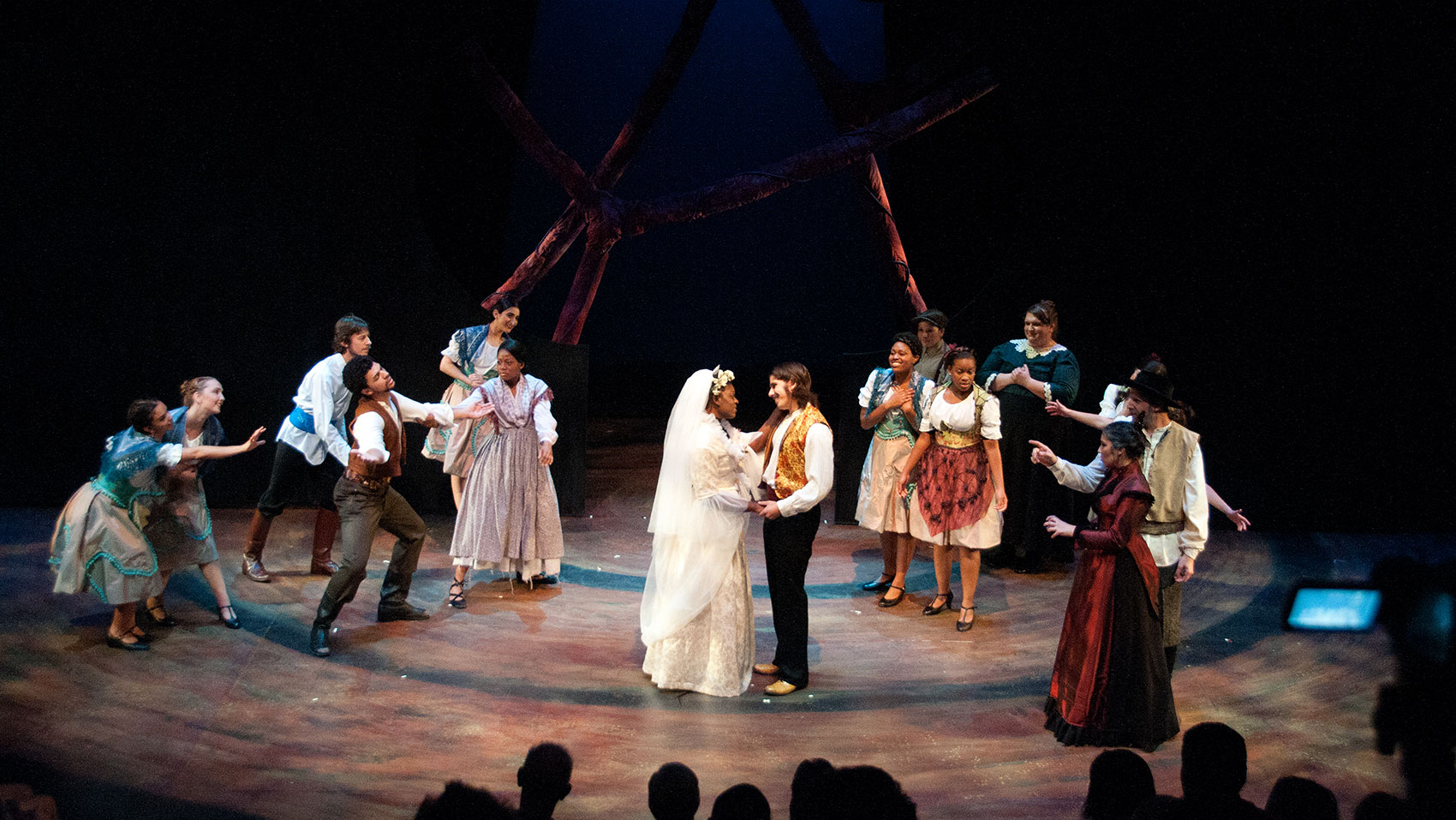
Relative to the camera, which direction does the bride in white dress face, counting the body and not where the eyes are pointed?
to the viewer's right

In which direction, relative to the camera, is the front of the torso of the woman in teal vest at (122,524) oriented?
to the viewer's right

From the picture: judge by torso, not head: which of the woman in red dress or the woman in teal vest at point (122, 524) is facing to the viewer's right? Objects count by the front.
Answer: the woman in teal vest

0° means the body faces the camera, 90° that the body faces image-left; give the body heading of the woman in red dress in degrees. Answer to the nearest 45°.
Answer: approximately 90°

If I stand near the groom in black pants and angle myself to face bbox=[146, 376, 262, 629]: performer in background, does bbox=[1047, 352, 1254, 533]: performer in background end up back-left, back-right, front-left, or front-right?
back-right

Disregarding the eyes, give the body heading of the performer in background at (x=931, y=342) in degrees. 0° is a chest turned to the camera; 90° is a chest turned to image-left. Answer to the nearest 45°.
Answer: approximately 45°

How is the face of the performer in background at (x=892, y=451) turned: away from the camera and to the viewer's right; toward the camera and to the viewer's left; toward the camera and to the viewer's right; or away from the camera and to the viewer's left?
toward the camera and to the viewer's left

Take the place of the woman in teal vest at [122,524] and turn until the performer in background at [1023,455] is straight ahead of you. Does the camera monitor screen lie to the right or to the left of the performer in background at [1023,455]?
right

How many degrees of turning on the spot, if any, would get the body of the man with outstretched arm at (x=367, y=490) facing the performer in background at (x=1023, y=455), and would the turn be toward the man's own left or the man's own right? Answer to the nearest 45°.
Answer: approximately 45° to the man's own left

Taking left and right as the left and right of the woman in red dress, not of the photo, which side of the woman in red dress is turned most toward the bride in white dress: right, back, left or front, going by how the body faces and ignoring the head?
front

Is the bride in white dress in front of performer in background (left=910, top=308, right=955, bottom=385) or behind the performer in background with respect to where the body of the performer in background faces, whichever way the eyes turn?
in front

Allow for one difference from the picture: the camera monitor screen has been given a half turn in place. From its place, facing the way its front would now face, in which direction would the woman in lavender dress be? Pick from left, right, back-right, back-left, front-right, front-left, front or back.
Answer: left

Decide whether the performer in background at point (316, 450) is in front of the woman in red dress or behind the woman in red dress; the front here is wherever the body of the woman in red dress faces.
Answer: in front

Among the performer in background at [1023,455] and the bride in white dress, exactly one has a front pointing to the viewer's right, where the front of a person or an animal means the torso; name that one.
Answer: the bride in white dress
